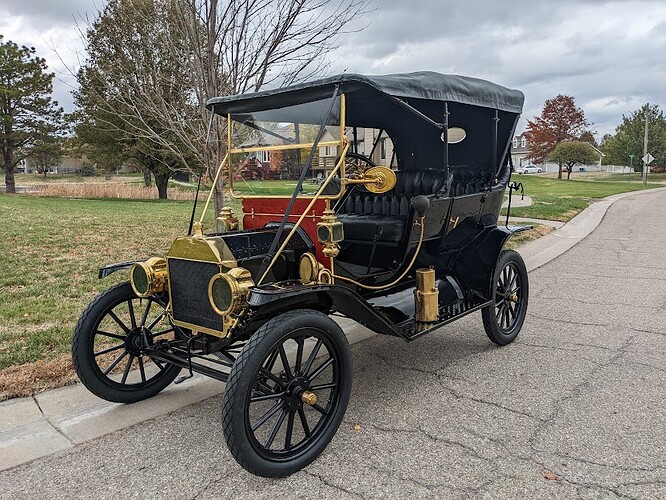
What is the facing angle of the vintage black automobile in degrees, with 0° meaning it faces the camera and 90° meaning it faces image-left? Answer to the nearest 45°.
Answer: approximately 45°

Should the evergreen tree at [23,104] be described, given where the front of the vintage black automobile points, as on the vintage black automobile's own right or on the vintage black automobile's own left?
on the vintage black automobile's own right
